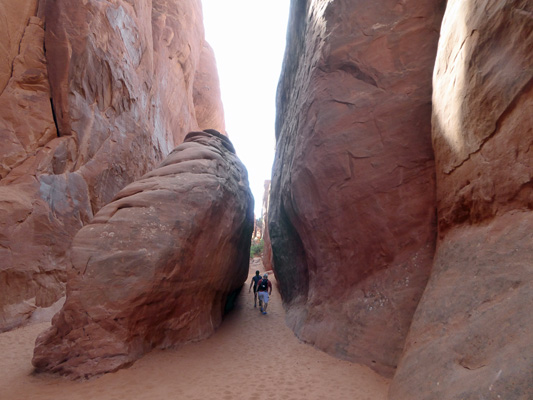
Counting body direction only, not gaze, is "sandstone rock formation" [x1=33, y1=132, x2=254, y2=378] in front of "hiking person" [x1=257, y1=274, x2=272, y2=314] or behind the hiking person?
behind

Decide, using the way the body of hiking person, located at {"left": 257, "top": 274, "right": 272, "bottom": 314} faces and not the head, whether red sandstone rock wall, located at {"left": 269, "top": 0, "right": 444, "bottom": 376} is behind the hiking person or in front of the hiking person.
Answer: behind

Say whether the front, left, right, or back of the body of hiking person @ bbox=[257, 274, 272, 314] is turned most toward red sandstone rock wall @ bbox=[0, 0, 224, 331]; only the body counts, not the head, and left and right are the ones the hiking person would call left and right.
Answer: left

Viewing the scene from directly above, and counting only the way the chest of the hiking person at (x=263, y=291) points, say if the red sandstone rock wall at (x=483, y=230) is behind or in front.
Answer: behind

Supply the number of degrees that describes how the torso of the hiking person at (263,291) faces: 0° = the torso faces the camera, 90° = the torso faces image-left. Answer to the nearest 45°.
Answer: approximately 180°
